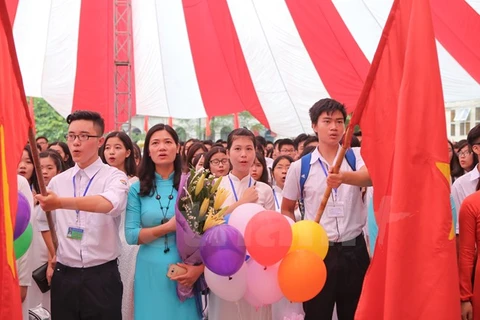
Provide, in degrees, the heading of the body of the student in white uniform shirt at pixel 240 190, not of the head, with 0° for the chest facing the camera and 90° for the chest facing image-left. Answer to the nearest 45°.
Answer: approximately 0°

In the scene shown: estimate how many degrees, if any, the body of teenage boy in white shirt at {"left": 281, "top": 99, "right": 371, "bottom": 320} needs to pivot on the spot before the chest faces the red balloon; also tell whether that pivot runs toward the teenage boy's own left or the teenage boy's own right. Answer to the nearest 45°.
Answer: approximately 45° to the teenage boy's own right

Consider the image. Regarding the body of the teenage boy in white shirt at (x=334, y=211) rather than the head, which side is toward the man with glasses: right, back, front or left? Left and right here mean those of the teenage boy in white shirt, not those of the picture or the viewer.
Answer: right

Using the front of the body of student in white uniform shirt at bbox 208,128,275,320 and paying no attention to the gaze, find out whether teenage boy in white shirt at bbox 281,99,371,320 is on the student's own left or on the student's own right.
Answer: on the student's own left

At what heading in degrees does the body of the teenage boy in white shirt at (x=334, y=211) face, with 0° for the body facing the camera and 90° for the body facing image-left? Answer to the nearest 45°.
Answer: approximately 0°
